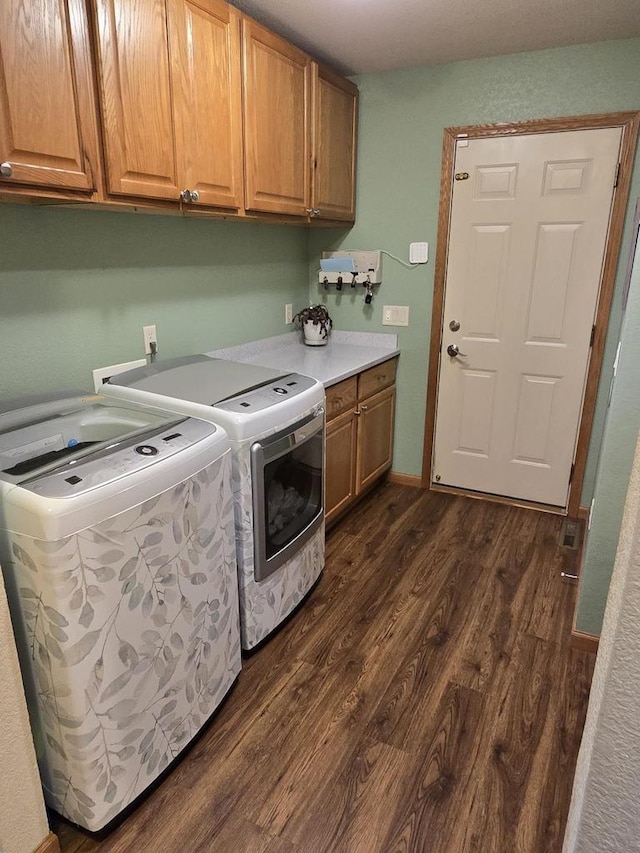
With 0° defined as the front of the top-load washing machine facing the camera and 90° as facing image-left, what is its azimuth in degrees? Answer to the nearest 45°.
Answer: approximately 315°

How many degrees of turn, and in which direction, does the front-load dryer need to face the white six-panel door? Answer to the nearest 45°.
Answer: approximately 90° to its left

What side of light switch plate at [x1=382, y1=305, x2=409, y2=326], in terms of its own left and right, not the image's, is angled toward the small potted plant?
right

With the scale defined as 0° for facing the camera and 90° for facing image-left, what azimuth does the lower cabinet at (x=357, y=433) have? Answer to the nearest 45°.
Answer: approximately 315°

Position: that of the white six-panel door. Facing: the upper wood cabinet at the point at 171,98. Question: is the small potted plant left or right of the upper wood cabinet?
right

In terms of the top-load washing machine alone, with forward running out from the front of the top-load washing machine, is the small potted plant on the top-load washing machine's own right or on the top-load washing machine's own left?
on the top-load washing machine's own left

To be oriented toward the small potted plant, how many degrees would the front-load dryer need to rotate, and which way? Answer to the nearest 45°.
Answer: approximately 135° to its left
